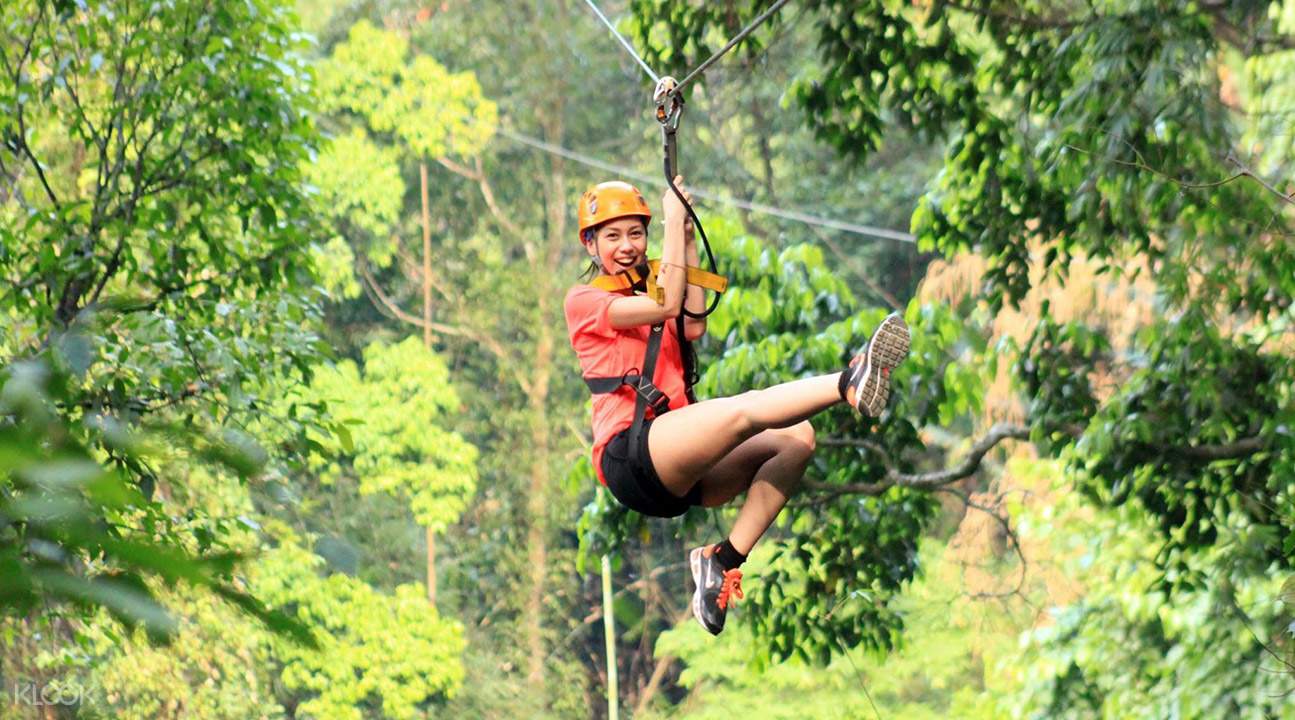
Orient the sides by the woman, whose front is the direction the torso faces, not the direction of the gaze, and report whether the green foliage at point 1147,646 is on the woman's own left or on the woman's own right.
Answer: on the woman's own left

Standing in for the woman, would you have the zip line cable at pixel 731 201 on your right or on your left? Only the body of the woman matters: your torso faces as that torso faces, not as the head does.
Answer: on your left

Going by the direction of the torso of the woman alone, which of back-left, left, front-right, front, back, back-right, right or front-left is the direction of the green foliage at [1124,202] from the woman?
left

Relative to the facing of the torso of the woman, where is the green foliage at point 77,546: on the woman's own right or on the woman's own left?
on the woman's own right

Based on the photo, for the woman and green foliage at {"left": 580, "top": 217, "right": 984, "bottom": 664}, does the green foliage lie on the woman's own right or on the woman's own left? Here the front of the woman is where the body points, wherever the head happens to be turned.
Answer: on the woman's own left

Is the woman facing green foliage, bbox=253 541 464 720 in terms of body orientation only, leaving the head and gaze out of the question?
no

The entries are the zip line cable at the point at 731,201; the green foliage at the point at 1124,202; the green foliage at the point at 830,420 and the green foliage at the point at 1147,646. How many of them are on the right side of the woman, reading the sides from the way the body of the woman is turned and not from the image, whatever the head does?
0

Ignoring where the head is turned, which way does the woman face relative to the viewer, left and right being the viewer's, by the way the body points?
facing the viewer and to the right of the viewer

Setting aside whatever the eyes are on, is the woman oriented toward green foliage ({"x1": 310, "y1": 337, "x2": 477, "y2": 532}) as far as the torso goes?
no

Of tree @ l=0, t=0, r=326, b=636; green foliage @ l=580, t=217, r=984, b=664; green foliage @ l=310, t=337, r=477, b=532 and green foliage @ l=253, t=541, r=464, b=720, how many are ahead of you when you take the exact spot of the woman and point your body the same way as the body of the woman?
0

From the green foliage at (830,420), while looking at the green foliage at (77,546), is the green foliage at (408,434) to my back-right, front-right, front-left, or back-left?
back-right
